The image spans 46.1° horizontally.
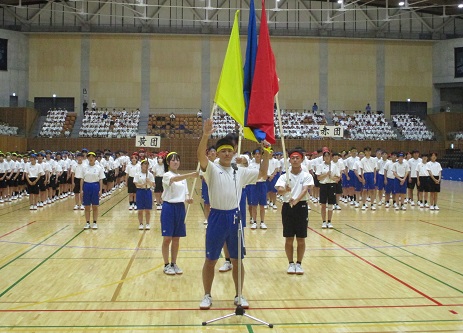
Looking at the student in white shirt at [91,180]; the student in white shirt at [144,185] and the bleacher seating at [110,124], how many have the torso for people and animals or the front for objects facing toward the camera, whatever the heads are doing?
3

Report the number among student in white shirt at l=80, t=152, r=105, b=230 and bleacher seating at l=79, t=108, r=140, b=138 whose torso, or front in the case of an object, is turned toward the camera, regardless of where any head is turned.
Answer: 2

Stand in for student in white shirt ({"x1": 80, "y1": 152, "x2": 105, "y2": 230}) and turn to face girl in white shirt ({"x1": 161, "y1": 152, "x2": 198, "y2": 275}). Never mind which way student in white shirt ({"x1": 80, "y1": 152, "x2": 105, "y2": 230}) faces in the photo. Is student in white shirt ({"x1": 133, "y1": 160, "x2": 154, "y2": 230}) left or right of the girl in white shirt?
left

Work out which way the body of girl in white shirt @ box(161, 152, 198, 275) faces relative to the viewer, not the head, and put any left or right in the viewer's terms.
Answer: facing the viewer and to the right of the viewer

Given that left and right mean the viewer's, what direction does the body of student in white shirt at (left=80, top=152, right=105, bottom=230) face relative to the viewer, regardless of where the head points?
facing the viewer

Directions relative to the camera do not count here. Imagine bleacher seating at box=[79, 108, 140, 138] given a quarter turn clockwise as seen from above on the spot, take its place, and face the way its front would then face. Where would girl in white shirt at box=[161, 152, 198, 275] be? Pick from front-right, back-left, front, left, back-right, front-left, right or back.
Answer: left

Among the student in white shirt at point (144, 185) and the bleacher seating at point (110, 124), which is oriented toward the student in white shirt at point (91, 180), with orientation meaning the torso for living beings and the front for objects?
the bleacher seating

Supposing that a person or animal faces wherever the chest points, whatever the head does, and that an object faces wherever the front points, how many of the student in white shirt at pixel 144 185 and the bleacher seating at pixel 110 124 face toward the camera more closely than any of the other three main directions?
2

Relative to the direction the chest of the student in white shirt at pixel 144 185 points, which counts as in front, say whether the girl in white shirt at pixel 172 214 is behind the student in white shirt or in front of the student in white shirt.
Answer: in front

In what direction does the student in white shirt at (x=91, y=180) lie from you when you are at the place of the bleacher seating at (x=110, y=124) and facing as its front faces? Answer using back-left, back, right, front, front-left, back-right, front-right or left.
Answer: front

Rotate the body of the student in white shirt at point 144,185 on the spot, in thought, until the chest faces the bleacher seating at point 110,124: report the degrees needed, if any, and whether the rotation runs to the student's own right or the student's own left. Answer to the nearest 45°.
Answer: approximately 180°

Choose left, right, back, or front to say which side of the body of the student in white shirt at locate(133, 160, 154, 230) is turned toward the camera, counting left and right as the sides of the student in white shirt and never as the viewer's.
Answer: front
